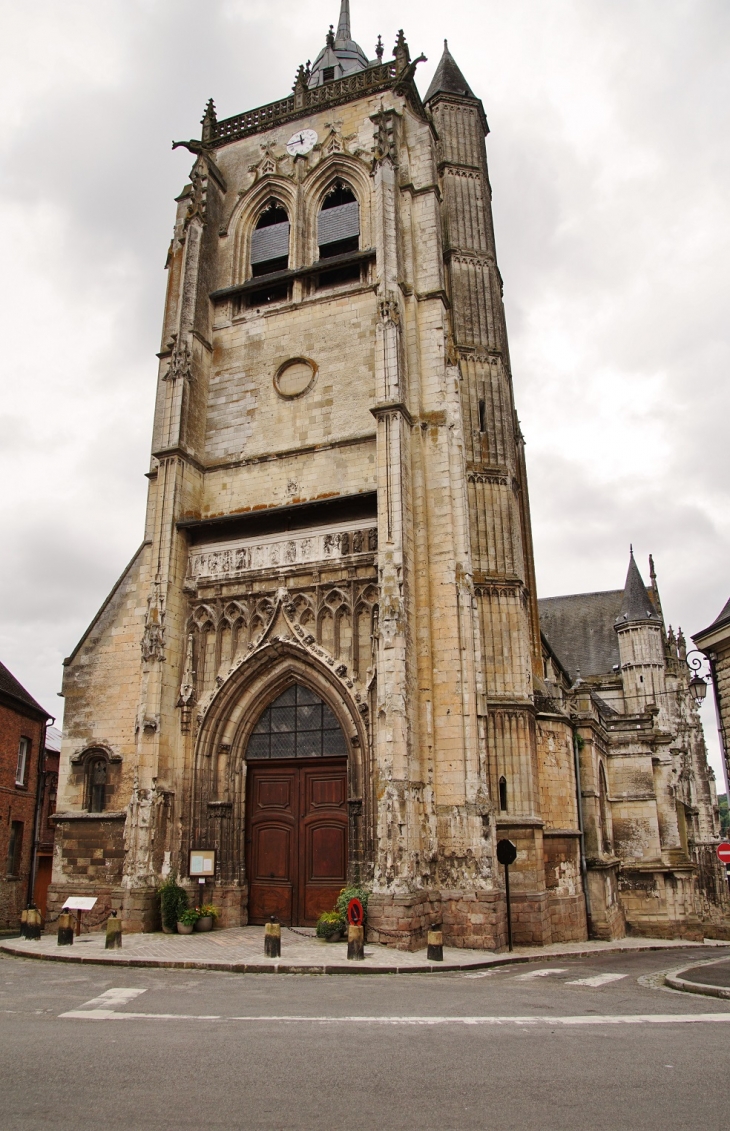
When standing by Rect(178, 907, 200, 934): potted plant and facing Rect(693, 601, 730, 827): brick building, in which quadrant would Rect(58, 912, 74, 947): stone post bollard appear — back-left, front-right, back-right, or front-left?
back-right

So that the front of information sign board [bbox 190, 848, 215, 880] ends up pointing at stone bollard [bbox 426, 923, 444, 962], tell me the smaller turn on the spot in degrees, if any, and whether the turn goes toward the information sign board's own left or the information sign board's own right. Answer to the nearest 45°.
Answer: approximately 45° to the information sign board's own left

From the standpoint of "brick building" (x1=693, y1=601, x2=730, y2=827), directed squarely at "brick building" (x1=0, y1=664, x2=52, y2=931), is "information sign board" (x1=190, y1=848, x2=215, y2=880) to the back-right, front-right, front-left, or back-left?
front-left

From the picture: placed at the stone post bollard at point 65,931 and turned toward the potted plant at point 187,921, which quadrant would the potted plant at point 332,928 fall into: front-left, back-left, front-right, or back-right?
front-right

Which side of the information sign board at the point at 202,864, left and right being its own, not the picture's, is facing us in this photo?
front

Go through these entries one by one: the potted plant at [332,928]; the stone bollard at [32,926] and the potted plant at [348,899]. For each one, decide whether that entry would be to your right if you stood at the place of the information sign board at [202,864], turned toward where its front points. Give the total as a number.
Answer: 1

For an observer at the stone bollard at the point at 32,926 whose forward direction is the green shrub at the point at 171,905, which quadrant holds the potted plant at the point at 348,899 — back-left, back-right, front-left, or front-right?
front-right

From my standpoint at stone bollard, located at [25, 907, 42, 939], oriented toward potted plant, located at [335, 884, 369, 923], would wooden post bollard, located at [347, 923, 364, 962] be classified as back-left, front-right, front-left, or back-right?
front-right

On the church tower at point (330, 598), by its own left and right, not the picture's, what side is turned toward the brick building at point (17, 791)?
right

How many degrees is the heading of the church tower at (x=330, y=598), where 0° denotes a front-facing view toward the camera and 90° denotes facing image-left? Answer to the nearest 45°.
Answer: approximately 45°

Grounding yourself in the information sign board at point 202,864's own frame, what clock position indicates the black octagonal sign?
The black octagonal sign is roughly at 10 o'clock from the information sign board.

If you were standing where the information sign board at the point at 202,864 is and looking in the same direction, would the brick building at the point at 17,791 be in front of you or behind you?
behind

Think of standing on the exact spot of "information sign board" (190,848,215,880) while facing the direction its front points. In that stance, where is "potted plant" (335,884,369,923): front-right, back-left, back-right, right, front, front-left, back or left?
front-left
